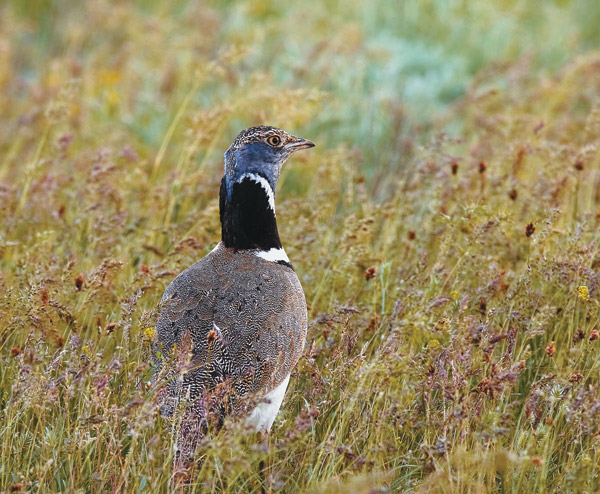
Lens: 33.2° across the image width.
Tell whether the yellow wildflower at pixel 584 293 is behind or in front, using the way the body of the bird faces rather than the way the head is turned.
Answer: in front

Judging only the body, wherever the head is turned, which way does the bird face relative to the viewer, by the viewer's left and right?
facing away from the viewer and to the right of the viewer
